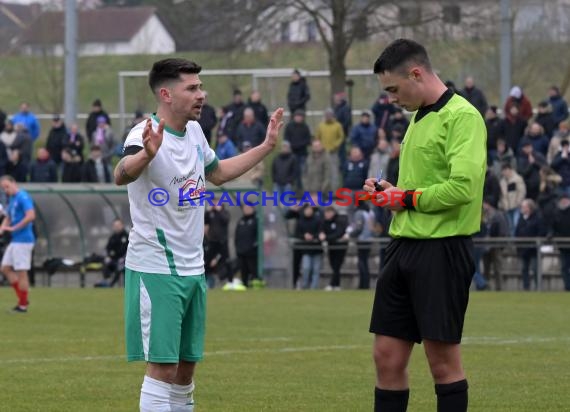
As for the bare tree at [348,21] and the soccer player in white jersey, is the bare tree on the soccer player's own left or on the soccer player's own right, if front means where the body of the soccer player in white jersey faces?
on the soccer player's own left

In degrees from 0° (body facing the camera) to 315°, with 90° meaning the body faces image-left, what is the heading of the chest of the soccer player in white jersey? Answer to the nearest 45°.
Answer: approximately 315°

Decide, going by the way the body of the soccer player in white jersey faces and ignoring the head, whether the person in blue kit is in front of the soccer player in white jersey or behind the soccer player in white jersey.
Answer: behind

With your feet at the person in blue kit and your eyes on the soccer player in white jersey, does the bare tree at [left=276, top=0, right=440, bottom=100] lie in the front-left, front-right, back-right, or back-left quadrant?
back-left
